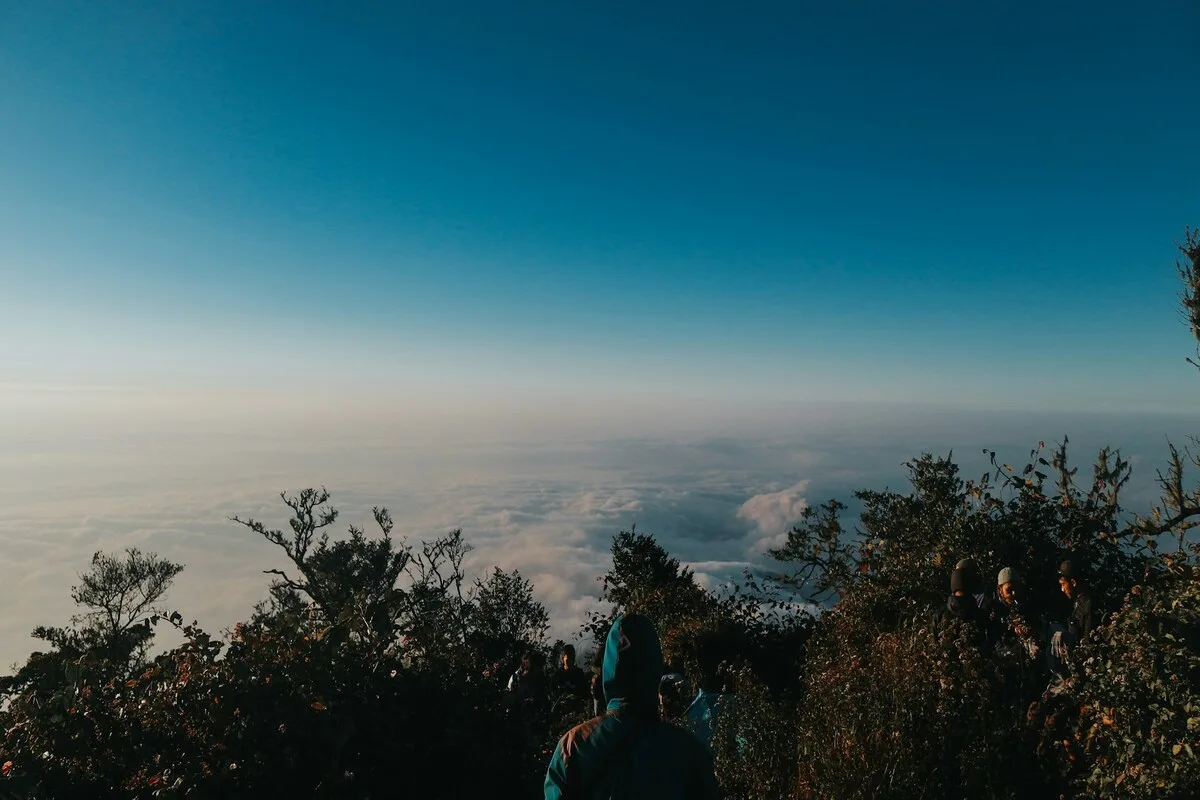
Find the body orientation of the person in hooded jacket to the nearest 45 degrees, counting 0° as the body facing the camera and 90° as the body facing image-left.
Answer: approximately 180°

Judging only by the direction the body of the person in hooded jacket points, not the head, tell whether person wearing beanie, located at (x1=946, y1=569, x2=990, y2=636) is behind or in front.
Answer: in front

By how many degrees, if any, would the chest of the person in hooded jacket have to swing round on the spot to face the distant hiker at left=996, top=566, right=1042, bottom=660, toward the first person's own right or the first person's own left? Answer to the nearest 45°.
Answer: approximately 45° to the first person's own right

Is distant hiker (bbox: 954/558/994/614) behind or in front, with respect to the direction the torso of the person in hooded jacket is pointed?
in front
